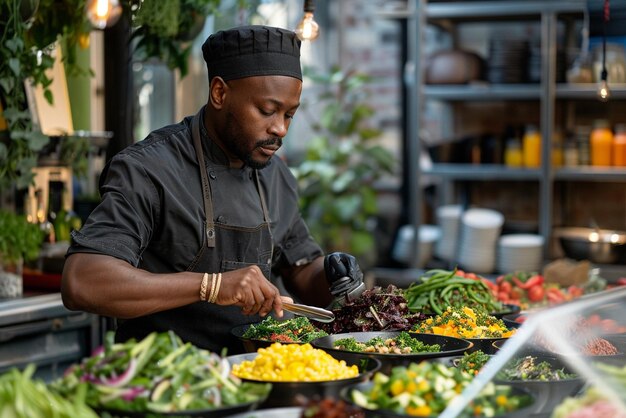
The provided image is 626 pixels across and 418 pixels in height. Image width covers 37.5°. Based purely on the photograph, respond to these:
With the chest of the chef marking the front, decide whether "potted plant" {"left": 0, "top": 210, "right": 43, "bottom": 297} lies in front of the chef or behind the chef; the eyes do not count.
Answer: behind

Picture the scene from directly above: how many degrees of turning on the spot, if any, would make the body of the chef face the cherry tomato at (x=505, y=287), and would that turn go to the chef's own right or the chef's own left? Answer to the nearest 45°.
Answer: approximately 90° to the chef's own left

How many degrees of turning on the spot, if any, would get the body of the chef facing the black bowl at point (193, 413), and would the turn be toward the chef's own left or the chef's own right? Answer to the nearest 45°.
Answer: approximately 45° to the chef's own right

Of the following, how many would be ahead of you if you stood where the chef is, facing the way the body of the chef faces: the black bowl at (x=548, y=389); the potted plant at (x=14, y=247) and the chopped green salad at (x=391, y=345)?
2

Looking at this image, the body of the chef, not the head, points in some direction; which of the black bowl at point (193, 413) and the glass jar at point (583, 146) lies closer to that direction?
the black bowl

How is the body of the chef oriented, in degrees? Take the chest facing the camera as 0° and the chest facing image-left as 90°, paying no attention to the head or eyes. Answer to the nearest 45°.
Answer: approximately 315°

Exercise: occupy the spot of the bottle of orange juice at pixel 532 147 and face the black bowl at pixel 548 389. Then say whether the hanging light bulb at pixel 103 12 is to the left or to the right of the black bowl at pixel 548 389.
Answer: right

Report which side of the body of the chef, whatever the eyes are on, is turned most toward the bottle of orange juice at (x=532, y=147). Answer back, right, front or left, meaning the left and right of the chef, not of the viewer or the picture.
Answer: left

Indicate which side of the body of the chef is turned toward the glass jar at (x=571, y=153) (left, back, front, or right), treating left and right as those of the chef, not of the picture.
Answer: left

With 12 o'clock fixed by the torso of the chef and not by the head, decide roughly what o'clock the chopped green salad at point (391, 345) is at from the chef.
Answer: The chopped green salad is roughly at 12 o'clock from the chef.

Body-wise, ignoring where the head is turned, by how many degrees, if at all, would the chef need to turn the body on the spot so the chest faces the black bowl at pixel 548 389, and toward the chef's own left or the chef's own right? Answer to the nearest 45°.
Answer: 0° — they already face it
